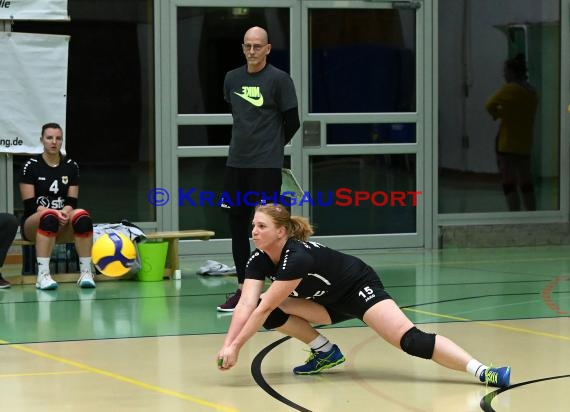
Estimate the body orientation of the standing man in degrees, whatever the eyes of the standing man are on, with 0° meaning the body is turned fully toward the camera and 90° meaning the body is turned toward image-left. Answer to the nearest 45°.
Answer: approximately 45°

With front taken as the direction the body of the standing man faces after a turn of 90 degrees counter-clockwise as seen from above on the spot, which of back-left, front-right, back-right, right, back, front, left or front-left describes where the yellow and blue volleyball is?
back

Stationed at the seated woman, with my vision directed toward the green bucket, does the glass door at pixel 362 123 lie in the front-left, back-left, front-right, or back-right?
front-left

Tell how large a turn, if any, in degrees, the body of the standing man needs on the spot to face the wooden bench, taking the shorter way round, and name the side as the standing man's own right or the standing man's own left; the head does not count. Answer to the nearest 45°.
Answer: approximately 135° to the standing man's own right

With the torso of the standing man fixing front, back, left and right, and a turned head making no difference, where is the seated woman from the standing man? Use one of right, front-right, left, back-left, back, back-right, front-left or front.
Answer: right

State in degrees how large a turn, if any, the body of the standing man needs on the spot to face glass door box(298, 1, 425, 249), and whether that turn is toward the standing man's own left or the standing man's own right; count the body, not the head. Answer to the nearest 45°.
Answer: approximately 135° to the standing man's own right

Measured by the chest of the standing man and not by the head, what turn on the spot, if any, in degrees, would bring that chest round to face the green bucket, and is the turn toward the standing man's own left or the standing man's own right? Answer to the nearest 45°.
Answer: approximately 90° to the standing man's own right
